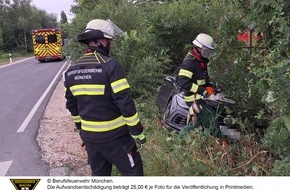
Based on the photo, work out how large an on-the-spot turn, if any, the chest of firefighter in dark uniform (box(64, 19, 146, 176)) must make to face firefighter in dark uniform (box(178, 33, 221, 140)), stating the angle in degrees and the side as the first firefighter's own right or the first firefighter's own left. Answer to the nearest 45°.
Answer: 0° — they already face them

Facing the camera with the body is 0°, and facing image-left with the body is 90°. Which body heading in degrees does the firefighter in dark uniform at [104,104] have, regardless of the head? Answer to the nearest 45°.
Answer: approximately 225°

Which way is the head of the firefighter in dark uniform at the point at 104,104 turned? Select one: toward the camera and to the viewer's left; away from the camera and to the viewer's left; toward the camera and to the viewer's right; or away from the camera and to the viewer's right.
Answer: away from the camera and to the viewer's right
